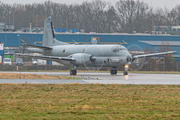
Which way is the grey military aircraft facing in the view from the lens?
facing the viewer and to the right of the viewer
